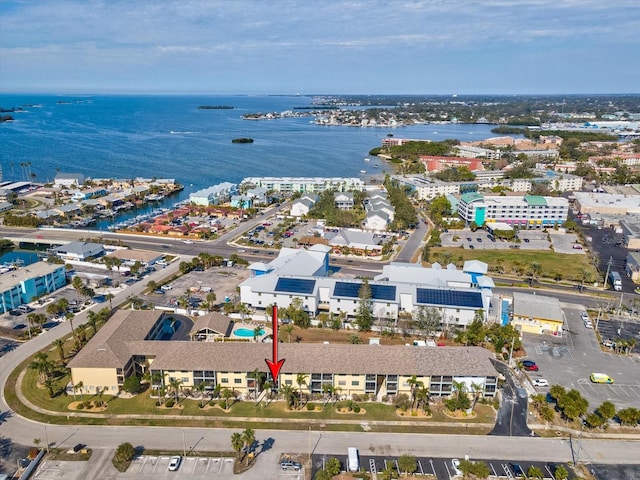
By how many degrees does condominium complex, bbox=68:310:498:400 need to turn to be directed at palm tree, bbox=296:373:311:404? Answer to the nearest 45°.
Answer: approximately 45° to its right

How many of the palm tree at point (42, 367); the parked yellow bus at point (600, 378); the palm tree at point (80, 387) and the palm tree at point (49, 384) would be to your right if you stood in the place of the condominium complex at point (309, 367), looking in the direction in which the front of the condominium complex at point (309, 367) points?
3

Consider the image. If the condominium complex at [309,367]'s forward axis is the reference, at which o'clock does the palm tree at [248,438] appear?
The palm tree is roughly at 1 o'clock from the condominium complex.

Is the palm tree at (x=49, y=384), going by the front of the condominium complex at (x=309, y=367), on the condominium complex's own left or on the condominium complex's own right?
on the condominium complex's own right

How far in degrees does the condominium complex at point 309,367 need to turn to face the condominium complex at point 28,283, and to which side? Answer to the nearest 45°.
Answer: approximately 135° to its right

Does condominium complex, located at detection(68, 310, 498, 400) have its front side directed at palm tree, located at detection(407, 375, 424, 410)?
no

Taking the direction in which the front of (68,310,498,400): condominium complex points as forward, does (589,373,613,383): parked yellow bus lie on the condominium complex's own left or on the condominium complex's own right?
on the condominium complex's own left

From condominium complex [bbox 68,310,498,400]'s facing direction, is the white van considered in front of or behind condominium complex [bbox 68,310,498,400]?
in front

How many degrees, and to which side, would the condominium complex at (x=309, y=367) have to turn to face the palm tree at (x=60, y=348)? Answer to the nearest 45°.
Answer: approximately 90° to its right

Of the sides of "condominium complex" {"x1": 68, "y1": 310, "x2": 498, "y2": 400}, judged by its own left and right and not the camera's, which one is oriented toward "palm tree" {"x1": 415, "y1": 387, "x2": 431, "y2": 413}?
left

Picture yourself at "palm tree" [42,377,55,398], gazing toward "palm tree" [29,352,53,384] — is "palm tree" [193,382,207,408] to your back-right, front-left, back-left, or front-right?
back-right

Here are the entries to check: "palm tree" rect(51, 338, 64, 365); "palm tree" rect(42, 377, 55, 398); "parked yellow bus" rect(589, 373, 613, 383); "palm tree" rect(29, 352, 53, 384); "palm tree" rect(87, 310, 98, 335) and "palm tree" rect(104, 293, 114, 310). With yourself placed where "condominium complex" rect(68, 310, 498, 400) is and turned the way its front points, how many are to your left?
1

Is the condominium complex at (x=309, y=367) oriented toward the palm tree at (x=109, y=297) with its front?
no

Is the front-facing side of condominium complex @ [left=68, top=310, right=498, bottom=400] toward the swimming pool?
no

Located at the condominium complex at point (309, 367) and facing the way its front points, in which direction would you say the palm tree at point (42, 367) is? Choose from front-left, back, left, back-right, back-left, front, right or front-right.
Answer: right

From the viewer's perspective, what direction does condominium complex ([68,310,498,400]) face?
toward the camera
